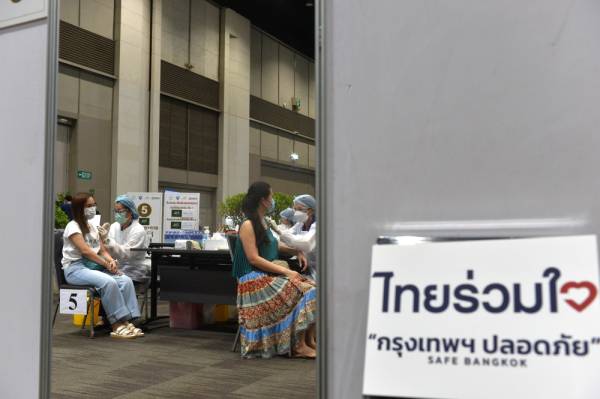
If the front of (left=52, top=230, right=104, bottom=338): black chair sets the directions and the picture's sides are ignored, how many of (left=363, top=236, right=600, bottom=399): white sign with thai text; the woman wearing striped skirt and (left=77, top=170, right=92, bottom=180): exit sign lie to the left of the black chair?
1

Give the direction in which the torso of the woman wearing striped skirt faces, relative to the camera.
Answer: to the viewer's right

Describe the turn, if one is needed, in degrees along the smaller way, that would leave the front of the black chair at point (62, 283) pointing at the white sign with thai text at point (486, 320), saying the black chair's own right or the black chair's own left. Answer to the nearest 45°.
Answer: approximately 90° to the black chair's own right

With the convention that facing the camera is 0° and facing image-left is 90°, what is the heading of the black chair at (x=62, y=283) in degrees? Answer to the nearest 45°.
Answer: approximately 270°

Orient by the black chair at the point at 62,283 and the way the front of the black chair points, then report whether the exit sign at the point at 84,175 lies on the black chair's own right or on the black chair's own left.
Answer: on the black chair's own left

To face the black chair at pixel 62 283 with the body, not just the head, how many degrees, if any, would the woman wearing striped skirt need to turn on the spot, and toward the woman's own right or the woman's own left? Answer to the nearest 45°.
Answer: approximately 135° to the woman's own left

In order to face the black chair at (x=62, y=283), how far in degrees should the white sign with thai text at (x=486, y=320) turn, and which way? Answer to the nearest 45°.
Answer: approximately 135° to its right

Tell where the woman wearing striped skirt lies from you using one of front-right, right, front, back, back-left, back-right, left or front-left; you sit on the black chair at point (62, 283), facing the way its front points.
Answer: front-right
